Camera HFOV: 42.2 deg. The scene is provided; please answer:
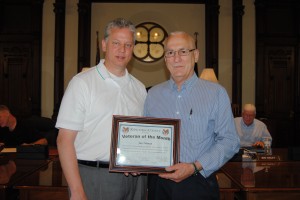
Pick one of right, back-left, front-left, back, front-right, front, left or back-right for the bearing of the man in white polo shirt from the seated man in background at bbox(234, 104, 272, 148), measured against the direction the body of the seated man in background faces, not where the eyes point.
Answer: front

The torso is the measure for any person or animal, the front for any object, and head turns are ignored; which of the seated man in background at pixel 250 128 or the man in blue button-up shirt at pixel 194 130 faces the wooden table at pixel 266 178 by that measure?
the seated man in background

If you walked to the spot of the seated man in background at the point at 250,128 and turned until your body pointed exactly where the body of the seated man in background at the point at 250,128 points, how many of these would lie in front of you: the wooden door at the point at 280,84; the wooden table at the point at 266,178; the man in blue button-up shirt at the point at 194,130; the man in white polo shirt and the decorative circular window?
3

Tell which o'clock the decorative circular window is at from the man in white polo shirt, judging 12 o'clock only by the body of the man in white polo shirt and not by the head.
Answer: The decorative circular window is roughly at 8 o'clock from the man in white polo shirt.

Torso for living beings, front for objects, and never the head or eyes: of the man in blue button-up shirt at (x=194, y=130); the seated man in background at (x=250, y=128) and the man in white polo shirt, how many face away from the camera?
0

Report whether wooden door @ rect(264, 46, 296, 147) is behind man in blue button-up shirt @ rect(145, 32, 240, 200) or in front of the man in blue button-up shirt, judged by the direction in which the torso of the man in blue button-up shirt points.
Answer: behind

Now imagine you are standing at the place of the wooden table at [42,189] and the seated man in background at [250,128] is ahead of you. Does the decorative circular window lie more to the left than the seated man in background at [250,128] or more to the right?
left

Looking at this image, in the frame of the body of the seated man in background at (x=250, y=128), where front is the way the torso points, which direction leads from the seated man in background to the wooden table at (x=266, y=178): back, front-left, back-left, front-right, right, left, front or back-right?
front

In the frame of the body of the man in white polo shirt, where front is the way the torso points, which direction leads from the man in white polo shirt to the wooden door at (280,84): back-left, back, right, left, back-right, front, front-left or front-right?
left

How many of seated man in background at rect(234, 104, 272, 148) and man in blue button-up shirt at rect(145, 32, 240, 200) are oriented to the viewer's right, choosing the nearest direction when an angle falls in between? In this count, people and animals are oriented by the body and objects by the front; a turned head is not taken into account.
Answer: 0

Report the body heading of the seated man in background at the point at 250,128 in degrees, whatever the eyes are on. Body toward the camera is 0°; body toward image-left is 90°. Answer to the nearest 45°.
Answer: approximately 0°

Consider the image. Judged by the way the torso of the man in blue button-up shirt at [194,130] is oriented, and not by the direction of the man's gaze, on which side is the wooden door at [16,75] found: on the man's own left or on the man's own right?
on the man's own right

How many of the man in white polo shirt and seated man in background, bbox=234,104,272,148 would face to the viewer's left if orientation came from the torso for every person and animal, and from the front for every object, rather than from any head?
0
